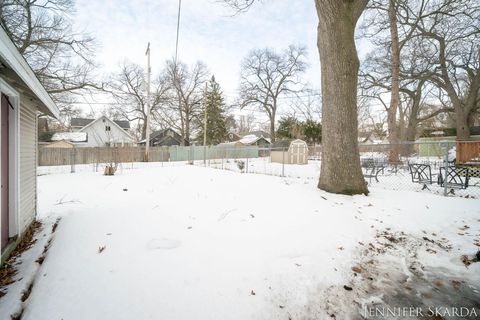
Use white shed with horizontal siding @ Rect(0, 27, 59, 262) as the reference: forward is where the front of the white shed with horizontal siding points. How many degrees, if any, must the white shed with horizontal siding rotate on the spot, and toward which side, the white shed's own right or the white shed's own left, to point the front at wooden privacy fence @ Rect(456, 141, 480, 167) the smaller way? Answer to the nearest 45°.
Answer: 0° — it already faces it

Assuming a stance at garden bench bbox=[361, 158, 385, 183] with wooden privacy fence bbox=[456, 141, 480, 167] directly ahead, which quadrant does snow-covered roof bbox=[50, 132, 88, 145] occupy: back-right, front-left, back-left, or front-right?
back-left

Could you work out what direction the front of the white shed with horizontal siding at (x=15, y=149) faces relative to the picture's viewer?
facing to the right of the viewer

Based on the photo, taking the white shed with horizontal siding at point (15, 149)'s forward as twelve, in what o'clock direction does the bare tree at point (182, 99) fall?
The bare tree is roughly at 10 o'clock from the white shed with horizontal siding.

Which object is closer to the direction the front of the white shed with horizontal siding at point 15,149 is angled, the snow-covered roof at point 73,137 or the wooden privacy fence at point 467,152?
the wooden privacy fence

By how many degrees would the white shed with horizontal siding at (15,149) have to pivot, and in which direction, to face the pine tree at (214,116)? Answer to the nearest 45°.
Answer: approximately 45° to its left
